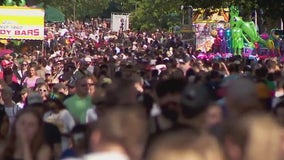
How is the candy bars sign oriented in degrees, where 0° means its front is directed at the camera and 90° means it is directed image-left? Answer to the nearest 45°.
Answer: approximately 0°

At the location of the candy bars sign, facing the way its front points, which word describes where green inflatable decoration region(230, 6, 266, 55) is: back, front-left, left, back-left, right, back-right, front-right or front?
back-left

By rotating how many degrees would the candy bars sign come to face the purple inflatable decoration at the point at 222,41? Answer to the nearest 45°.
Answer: approximately 135° to its left
